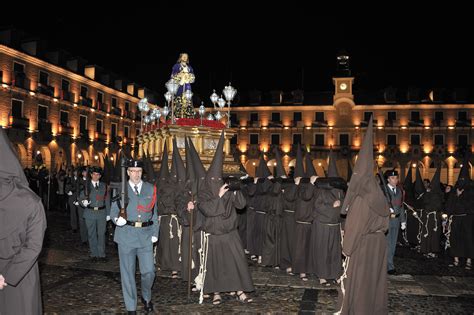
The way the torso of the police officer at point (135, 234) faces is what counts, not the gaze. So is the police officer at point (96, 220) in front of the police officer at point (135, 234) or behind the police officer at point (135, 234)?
behind

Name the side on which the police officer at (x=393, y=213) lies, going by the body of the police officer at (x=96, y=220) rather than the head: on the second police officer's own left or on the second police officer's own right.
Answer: on the second police officer's own left

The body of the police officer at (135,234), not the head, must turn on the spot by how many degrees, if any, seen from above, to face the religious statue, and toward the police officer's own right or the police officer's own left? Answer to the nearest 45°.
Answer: approximately 180°

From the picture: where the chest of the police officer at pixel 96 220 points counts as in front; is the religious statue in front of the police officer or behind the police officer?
behind

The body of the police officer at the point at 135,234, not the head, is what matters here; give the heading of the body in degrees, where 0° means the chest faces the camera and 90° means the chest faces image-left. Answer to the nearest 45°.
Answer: approximately 0°
